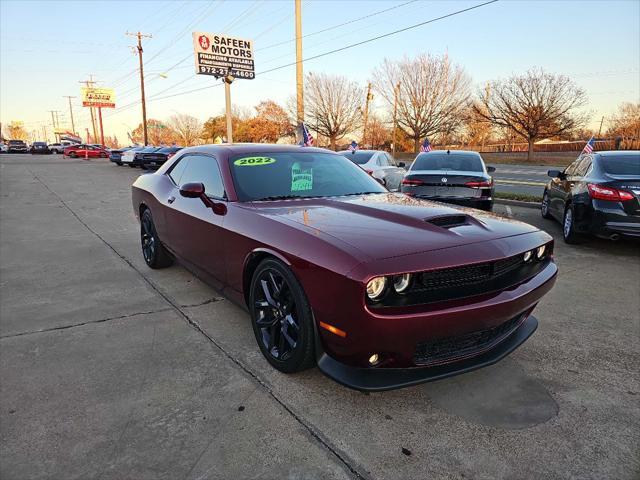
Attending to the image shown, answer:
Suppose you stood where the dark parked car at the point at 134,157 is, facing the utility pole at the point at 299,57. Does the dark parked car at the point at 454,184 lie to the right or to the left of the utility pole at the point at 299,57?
right

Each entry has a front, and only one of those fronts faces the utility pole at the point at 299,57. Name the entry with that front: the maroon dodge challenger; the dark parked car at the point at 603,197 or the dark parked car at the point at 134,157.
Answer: the dark parked car at the point at 603,197

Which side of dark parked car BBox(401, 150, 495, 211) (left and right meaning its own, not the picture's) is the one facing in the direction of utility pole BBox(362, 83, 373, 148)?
front

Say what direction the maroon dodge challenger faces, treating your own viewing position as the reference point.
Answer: facing the viewer and to the right of the viewer

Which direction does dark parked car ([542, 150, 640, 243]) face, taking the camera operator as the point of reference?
facing away from the viewer and to the left of the viewer

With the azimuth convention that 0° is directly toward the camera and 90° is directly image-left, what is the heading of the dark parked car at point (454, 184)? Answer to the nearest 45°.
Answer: approximately 180°

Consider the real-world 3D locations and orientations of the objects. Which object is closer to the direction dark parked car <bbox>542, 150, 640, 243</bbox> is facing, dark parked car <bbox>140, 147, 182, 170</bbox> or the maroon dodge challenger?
the dark parked car

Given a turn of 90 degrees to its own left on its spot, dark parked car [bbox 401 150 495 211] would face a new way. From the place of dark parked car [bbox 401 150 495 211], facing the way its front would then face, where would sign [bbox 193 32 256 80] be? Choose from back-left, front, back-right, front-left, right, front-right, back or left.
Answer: front-right

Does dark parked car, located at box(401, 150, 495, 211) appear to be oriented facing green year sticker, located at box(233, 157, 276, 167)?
no

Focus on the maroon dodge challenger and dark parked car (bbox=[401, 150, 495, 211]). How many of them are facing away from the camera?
1

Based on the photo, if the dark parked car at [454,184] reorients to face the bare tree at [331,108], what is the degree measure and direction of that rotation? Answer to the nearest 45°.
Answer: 0° — it already faces it

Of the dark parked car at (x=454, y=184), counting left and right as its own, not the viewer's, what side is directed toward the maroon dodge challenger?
back

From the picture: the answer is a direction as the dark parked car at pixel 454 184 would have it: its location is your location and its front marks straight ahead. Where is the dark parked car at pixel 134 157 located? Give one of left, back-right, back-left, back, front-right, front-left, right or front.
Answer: front-left

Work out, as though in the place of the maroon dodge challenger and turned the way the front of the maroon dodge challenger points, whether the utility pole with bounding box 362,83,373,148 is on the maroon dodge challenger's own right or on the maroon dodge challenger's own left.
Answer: on the maroon dodge challenger's own left

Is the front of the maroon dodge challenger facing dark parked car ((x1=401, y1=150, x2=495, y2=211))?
no

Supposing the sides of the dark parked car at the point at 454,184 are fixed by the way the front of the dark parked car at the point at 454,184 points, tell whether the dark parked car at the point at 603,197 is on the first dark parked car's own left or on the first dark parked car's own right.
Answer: on the first dark parked car's own right
